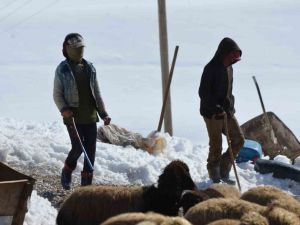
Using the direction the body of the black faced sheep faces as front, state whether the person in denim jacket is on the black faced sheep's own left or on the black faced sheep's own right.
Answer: on the black faced sheep's own left

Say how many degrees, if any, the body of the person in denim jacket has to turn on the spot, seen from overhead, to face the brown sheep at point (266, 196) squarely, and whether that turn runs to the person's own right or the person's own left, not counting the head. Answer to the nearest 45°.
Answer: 0° — they already face it

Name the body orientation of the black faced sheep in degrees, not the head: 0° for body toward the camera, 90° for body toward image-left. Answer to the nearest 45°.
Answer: approximately 270°

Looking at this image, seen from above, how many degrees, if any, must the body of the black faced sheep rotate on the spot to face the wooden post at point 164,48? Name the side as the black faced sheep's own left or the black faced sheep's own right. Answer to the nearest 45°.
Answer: approximately 90° to the black faced sheep's own left

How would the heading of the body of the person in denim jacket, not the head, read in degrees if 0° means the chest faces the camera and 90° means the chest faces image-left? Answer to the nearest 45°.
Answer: approximately 315°

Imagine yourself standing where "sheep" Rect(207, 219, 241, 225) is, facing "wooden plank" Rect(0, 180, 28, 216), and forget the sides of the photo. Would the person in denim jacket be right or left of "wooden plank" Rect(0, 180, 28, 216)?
right

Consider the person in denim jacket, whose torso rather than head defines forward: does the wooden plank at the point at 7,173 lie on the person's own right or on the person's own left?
on the person's own right
